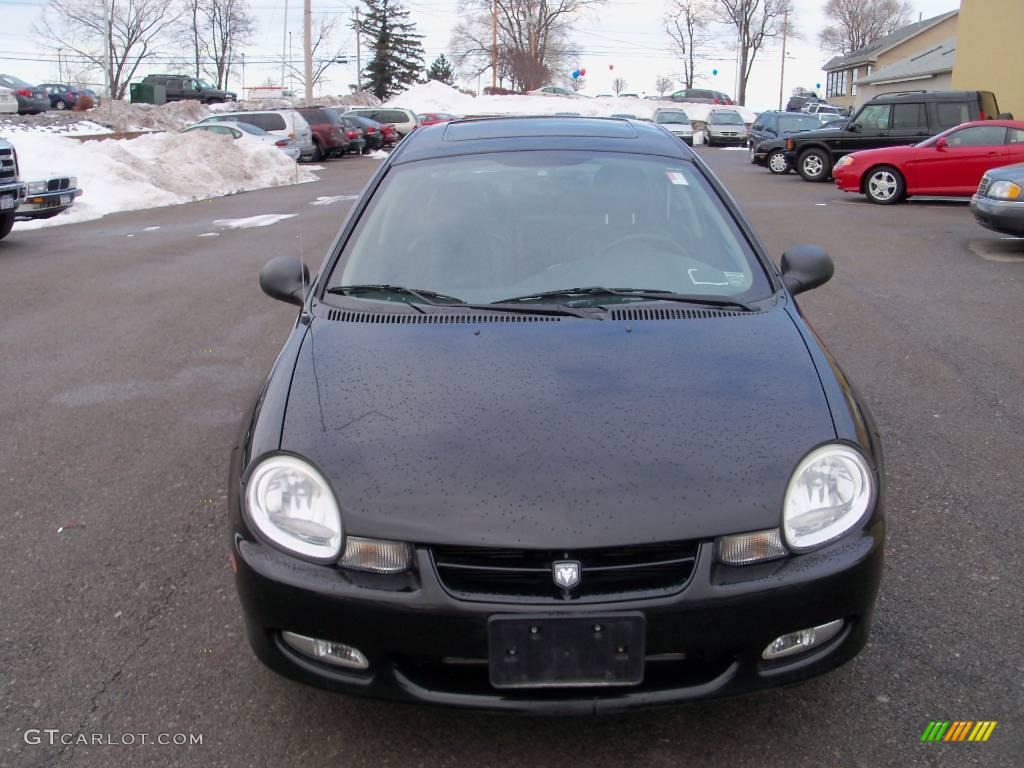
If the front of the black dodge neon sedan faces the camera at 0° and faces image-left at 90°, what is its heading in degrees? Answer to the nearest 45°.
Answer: approximately 0°

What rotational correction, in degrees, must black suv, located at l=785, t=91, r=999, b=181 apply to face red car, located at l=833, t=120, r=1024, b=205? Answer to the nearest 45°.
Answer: approximately 90° to its left

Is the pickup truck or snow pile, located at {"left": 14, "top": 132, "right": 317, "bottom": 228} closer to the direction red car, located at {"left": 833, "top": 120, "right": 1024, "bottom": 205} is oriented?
the snow pile

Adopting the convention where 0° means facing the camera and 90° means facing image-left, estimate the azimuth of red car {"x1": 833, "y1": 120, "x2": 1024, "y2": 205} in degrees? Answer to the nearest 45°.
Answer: approximately 90°

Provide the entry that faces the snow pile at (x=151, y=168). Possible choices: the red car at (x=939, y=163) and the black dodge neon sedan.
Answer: the red car

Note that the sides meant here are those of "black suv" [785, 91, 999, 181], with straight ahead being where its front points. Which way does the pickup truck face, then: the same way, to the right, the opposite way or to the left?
the opposite way

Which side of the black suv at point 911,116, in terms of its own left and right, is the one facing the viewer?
left

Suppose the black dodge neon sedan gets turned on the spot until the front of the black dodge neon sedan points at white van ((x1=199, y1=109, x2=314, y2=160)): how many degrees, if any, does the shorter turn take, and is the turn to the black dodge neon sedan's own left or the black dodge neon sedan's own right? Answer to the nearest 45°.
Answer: approximately 180°

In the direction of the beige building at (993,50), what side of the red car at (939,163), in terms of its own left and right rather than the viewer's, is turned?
right

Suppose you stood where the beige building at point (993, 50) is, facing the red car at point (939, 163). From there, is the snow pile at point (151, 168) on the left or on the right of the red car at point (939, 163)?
right

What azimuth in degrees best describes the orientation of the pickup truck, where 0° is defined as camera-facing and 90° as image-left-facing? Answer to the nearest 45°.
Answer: approximately 315°

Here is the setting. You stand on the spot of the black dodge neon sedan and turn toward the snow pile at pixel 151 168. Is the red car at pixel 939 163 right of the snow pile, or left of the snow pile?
right
